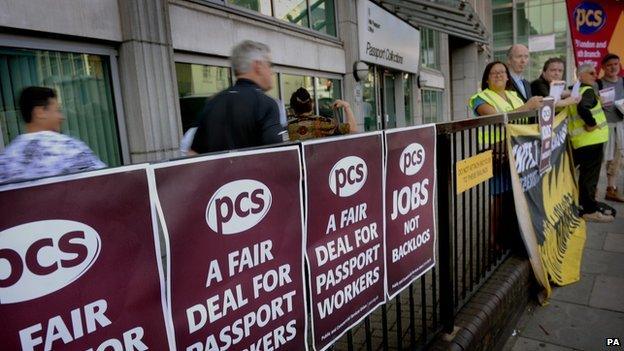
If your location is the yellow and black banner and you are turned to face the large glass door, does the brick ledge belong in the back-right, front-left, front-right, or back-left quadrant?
back-left

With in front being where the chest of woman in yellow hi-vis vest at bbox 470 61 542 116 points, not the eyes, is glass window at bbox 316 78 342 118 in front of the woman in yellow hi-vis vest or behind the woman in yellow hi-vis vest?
behind

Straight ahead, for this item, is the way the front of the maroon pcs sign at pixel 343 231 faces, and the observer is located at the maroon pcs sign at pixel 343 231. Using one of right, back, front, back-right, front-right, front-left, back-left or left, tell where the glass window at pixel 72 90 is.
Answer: back

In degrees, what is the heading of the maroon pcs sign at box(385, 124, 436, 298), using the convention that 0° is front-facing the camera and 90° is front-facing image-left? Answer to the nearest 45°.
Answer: approximately 315°

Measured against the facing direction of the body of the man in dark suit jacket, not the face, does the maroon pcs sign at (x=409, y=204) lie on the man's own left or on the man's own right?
on the man's own right

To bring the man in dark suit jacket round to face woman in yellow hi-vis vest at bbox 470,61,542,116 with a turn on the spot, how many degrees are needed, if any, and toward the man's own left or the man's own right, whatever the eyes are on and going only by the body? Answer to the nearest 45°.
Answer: approximately 45° to the man's own right
